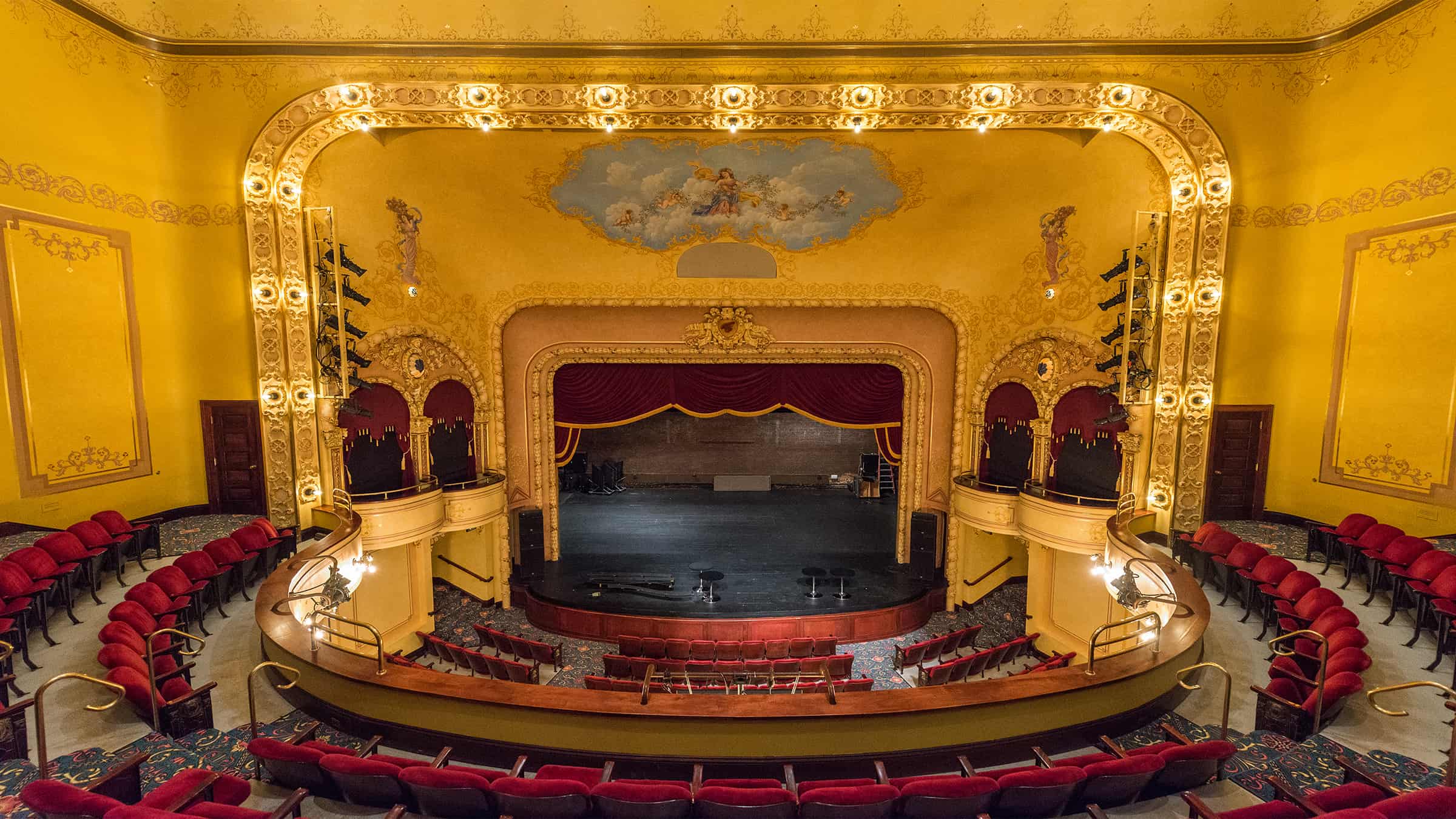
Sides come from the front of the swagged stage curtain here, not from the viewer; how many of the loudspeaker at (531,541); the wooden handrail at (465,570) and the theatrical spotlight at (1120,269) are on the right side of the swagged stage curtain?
2

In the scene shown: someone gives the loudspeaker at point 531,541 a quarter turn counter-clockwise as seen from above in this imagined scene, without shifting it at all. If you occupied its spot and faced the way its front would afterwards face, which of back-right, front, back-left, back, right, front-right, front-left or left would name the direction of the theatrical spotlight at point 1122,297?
front-right

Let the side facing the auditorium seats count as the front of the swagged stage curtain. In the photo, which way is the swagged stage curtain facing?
toward the camera

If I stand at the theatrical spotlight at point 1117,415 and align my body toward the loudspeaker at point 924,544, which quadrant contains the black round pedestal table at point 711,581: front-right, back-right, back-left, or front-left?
front-left

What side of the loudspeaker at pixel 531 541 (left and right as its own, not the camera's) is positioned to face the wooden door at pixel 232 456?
right

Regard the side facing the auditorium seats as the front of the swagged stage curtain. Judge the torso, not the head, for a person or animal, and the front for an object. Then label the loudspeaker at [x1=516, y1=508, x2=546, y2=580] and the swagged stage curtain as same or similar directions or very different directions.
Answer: same or similar directions

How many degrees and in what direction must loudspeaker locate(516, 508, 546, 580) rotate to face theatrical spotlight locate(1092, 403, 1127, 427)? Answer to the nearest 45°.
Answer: approximately 45° to its left

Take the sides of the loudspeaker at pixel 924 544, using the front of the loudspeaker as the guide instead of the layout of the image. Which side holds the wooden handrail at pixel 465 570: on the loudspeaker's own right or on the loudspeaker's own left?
on the loudspeaker's own right

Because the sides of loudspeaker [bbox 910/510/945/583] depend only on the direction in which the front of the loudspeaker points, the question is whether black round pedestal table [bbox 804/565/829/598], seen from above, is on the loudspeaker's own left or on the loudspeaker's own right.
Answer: on the loudspeaker's own right

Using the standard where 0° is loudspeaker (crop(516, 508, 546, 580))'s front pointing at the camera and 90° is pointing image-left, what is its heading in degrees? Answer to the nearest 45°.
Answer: approximately 0°

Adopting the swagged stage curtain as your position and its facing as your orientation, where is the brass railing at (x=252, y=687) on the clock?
The brass railing is roughly at 1 o'clock from the swagged stage curtain.

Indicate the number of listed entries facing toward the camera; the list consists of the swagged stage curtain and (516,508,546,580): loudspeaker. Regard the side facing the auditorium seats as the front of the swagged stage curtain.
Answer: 2

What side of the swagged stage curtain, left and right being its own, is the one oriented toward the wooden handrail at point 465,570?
right
